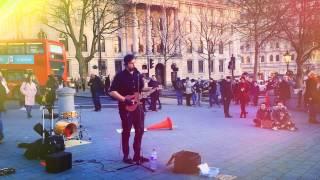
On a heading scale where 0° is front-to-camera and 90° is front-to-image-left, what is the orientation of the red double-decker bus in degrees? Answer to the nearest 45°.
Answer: approximately 315°

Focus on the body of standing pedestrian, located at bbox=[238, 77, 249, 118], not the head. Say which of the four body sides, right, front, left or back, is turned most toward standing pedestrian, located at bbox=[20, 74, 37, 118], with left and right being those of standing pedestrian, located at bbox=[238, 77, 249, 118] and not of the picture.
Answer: right

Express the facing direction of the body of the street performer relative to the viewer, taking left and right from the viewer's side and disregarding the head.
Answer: facing the viewer and to the right of the viewer

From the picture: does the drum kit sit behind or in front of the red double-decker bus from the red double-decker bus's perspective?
in front

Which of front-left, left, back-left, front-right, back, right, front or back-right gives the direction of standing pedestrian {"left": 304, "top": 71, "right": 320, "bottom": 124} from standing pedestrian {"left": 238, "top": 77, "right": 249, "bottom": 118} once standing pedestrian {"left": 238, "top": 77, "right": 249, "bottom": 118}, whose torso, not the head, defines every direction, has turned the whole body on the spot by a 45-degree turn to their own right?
left

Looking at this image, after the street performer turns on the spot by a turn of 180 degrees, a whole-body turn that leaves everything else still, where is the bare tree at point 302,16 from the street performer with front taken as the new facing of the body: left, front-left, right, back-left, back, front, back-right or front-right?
right

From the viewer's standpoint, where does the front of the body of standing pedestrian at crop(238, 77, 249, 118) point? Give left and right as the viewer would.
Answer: facing the viewer

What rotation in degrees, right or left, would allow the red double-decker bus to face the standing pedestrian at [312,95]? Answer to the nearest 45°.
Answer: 0° — it already faces them

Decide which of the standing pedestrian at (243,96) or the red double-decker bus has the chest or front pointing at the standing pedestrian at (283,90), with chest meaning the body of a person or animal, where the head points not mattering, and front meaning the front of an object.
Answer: the red double-decker bus

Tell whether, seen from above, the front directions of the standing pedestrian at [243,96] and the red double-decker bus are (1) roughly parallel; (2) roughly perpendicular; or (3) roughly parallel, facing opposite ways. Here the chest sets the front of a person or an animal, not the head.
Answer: roughly perpendicular

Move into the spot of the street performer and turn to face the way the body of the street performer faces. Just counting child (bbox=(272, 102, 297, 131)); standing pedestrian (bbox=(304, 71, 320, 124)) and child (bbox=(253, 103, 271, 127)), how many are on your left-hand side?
3

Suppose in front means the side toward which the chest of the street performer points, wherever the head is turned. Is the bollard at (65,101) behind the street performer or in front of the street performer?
behind
